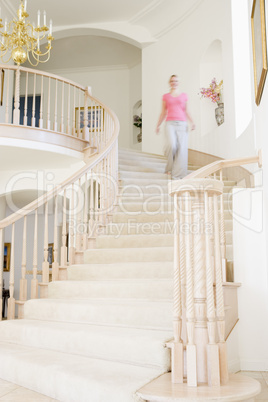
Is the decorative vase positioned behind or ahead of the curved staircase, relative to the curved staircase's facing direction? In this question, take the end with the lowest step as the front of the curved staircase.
behind

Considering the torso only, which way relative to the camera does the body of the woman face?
toward the camera

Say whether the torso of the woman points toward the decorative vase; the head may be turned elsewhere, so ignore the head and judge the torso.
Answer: no

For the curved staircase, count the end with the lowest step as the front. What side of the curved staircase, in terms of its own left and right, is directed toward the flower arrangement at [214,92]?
back

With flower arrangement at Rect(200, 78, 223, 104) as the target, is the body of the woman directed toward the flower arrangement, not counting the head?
no

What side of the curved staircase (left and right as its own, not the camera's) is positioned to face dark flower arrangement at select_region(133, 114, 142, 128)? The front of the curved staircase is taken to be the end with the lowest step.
back

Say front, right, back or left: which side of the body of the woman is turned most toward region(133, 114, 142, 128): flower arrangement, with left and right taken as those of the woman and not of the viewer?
back

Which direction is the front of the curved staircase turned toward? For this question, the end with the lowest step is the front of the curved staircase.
toward the camera

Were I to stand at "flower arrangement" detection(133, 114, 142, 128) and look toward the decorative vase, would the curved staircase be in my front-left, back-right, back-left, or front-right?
front-right
